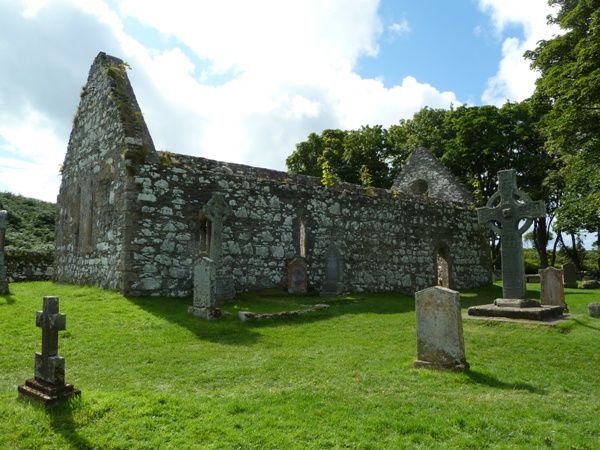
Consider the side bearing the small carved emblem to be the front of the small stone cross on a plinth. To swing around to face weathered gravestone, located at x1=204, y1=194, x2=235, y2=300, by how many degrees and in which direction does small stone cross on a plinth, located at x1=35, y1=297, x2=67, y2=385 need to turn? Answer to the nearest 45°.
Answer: approximately 180°

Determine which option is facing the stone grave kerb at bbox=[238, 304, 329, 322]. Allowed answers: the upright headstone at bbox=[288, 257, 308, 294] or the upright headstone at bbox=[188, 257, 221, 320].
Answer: the upright headstone at bbox=[288, 257, 308, 294]

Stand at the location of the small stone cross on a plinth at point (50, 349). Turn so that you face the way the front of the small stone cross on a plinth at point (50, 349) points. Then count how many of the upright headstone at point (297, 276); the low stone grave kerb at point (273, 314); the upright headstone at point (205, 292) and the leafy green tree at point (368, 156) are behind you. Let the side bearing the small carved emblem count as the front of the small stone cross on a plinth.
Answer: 4

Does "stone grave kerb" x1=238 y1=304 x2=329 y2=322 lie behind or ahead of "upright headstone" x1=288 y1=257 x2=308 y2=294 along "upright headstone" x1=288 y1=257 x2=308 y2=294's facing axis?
ahead

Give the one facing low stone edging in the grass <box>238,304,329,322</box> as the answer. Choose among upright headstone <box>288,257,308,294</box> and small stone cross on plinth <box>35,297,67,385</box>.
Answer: the upright headstone

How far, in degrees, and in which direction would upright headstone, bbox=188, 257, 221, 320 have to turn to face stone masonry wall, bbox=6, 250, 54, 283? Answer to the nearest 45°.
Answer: approximately 90° to its right

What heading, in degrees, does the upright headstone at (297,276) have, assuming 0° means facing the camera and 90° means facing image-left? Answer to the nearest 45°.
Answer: approximately 0°

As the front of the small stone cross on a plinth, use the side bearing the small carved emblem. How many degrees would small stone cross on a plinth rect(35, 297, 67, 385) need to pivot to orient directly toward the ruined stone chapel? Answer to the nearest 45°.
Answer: approximately 180°

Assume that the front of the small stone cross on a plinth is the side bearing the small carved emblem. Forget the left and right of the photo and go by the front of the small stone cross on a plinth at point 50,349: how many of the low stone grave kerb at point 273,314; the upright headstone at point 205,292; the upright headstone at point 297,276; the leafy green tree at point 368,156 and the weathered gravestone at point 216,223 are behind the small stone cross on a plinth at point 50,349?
5

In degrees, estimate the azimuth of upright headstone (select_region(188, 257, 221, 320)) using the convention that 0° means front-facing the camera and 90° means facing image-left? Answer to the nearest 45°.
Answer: approximately 45°

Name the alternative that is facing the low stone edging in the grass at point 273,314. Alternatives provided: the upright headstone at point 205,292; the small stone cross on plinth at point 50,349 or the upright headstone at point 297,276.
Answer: the upright headstone at point 297,276

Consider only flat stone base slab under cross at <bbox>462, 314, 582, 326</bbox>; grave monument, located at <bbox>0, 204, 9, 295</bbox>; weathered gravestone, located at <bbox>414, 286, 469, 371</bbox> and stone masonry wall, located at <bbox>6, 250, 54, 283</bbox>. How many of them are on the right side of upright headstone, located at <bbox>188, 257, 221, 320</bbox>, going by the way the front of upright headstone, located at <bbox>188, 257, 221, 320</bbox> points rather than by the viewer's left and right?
2

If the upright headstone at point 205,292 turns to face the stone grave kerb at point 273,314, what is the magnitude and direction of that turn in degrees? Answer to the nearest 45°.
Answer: approximately 135° to its left

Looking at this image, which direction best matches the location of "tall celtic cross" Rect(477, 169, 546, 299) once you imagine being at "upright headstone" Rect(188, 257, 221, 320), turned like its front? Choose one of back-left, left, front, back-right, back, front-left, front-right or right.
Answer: back-left
